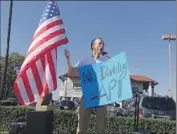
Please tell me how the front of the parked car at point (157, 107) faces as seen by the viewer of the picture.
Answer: facing away from the viewer and to the left of the viewer
